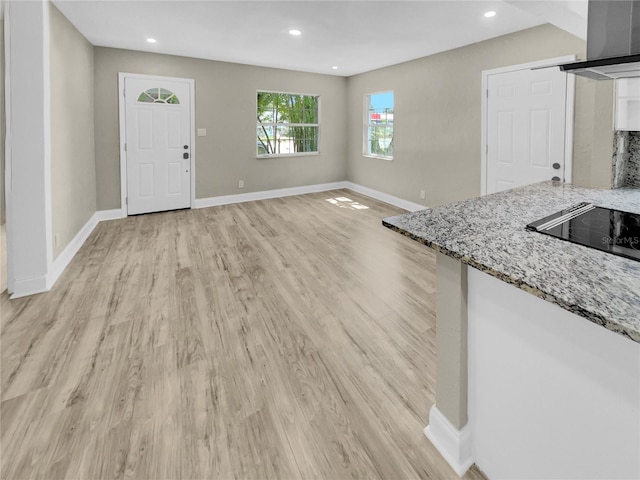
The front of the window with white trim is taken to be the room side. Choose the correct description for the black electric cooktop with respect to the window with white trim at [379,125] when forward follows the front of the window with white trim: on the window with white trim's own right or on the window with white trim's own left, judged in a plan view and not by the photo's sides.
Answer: on the window with white trim's own left

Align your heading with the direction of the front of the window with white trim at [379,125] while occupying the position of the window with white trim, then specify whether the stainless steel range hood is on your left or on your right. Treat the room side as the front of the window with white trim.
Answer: on your left

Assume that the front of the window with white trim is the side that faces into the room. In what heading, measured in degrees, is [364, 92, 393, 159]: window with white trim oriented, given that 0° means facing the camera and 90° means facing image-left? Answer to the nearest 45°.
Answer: approximately 45°

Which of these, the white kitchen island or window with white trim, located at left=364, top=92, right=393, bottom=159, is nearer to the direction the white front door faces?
the white kitchen island

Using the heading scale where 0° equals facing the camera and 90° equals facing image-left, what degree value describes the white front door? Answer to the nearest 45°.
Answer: approximately 0°
